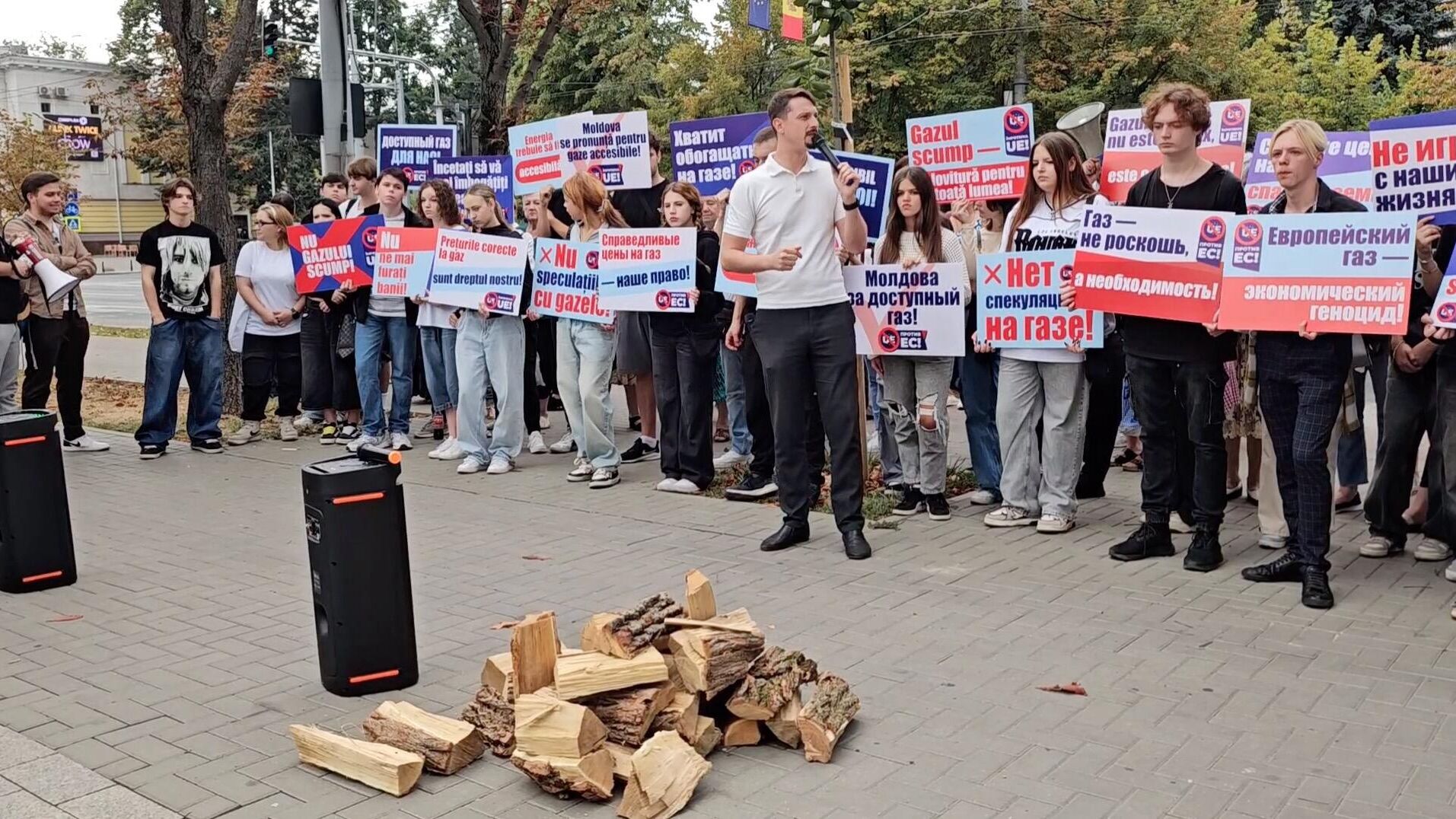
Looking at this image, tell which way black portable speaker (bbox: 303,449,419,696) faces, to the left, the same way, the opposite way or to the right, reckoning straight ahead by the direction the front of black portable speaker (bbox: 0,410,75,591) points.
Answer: the same way

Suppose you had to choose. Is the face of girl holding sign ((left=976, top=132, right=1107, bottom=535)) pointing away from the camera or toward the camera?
toward the camera

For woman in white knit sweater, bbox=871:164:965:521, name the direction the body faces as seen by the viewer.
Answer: toward the camera

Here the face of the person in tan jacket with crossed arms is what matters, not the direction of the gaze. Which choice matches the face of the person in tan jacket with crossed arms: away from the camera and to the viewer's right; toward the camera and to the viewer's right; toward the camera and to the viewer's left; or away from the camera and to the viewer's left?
toward the camera and to the viewer's right

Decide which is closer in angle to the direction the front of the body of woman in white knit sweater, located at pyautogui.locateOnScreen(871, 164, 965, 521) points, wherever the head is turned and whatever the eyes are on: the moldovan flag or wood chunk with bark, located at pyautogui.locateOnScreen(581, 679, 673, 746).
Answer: the wood chunk with bark

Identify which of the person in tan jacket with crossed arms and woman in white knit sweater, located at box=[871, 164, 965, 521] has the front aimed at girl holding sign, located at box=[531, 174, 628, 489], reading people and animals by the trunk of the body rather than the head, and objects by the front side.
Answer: the person in tan jacket with crossed arms

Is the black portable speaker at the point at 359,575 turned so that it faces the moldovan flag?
no

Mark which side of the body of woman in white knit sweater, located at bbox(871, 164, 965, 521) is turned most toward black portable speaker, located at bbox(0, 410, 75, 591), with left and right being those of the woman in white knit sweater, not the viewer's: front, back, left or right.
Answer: right

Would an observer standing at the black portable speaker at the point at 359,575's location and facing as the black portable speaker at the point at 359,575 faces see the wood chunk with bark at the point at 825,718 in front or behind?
in front
